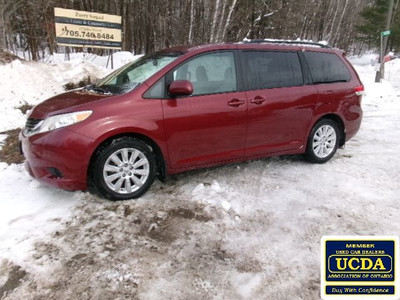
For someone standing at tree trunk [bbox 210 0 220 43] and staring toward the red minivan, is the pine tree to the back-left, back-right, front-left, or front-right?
back-left

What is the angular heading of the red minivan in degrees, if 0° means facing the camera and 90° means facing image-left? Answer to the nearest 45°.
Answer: approximately 45°

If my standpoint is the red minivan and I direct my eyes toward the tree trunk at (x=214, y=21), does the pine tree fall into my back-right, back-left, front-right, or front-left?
front-right

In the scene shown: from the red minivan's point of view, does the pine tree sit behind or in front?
behind

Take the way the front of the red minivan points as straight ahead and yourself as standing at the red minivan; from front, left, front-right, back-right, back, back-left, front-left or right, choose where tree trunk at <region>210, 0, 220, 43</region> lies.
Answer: back-right

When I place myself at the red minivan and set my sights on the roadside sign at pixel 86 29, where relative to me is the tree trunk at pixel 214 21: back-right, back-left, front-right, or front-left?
front-right

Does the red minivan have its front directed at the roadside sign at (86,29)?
no

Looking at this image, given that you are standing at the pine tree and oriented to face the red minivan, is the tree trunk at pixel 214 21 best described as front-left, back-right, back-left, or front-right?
front-right
